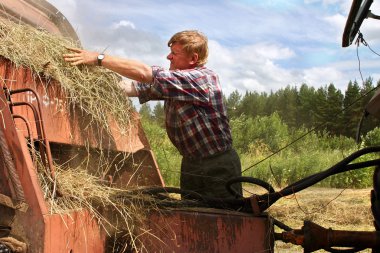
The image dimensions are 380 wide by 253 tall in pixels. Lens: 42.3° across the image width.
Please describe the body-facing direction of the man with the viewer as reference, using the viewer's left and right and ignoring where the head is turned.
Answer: facing to the left of the viewer

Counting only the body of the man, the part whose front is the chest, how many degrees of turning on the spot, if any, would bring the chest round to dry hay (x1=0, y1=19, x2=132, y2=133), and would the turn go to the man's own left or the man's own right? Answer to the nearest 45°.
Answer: approximately 45° to the man's own left

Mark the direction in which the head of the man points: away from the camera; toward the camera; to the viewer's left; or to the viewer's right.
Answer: to the viewer's left

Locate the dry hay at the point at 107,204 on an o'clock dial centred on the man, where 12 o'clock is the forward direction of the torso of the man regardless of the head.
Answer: The dry hay is roughly at 10 o'clock from the man.
